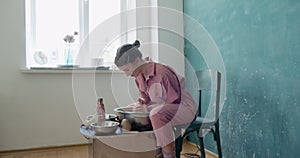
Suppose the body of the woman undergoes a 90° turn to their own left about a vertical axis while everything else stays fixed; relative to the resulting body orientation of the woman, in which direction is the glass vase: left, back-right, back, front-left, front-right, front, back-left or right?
back-right

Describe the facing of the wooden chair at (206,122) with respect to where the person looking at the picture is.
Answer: facing the viewer and to the left of the viewer

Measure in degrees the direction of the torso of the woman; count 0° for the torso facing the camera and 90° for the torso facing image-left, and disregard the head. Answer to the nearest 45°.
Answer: approximately 90°

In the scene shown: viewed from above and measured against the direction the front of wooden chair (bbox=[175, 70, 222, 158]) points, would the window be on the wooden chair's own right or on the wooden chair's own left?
on the wooden chair's own right

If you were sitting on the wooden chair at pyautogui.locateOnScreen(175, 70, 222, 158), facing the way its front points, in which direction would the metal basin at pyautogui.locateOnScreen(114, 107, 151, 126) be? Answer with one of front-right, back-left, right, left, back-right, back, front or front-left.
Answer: front

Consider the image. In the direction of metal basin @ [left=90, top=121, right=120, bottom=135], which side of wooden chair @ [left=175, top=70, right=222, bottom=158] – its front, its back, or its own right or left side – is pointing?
front

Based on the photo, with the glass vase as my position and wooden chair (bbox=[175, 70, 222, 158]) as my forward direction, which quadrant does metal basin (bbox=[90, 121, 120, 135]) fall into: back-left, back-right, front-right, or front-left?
front-right
